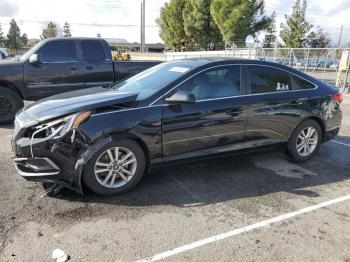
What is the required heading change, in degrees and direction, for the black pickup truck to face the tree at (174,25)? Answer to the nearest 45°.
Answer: approximately 90° to its right

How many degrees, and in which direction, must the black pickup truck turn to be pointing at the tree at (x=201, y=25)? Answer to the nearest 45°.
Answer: approximately 135° to its right

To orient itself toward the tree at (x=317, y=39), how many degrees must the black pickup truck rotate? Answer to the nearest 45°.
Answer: approximately 135° to its right

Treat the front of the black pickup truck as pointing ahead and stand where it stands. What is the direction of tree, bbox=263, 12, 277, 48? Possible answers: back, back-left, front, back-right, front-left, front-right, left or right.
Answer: back-right

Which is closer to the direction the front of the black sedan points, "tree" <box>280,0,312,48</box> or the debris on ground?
the debris on ground

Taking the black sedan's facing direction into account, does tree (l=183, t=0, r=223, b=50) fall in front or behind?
behind

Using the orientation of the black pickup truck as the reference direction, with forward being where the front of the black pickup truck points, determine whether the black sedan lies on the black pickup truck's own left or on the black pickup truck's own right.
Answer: on the black pickup truck's own left

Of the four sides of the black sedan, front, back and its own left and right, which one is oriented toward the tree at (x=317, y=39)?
back

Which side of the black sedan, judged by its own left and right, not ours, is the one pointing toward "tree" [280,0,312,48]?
back

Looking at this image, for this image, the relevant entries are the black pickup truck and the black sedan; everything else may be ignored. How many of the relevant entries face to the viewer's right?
0

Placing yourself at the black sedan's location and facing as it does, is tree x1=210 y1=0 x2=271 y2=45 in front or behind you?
behind

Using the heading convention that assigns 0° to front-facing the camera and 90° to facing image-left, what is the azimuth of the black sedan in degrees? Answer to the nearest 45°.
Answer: approximately 45°

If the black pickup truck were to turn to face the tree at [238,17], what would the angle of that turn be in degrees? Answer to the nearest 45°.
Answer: approximately 135° to its right

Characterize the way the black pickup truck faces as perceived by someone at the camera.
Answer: facing to the left of the viewer
